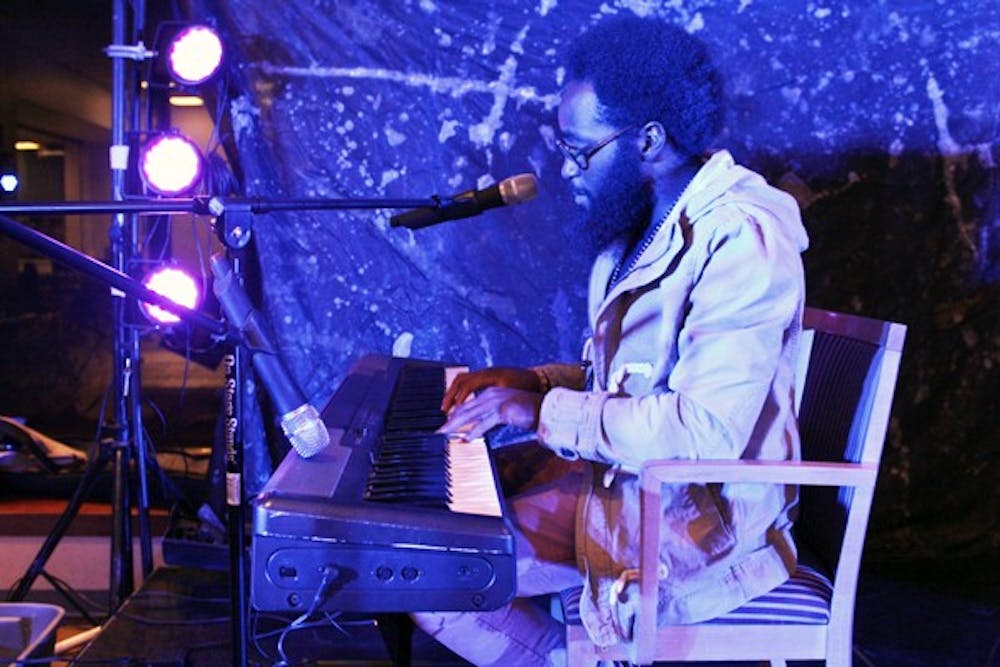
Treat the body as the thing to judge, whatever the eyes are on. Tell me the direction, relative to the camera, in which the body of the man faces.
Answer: to the viewer's left

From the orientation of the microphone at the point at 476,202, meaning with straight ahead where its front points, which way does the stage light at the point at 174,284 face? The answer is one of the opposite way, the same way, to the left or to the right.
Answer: to the right

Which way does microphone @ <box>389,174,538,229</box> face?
to the viewer's right

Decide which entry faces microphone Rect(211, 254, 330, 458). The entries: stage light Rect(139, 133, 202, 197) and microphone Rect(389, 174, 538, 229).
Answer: the stage light

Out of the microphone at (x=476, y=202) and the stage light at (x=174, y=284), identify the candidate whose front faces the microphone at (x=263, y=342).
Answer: the stage light

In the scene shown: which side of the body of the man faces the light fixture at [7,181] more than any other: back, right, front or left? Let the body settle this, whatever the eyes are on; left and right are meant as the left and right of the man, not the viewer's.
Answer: front

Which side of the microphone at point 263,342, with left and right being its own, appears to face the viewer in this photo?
right

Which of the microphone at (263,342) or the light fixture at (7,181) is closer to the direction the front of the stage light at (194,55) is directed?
the microphone

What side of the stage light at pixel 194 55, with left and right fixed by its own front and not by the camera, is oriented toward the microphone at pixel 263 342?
front

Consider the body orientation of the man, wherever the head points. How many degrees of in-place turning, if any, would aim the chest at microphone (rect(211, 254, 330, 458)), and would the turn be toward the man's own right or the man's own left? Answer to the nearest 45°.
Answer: approximately 45° to the man's own left

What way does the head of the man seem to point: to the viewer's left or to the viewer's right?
to the viewer's left

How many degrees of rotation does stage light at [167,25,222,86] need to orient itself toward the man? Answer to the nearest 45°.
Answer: approximately 45° to its left
